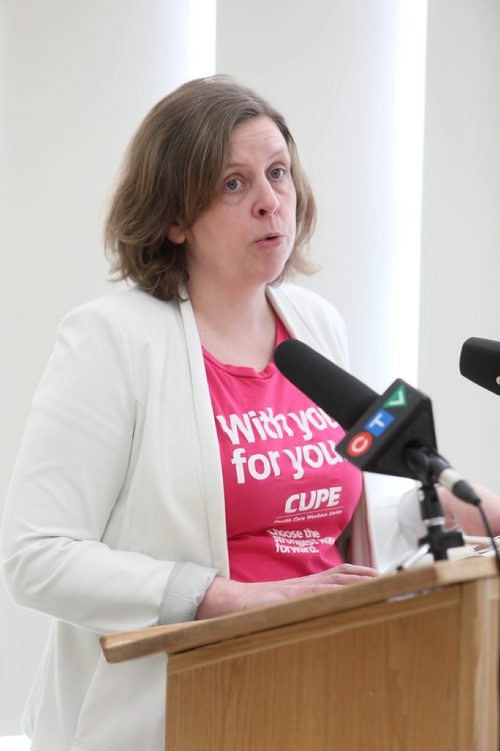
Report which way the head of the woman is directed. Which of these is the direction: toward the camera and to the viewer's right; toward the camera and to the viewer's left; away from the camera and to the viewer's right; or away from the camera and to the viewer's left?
toward the camera and to the viewer's right

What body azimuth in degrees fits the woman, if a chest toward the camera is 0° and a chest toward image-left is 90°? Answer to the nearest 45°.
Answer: approximately 315°

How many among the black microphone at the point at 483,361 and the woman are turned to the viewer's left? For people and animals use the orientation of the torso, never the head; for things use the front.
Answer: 1

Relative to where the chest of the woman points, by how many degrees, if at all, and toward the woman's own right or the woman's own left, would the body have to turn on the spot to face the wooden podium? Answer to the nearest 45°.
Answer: approximately 45° to the woman's own right

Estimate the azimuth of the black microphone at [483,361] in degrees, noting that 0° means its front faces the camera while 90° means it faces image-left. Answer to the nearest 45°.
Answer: approximately 90°

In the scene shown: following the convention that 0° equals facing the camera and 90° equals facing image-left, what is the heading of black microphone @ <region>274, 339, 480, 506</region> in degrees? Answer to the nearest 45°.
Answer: approximately 135°

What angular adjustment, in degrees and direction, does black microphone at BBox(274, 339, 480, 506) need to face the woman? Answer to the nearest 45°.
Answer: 0° — it already faces them
